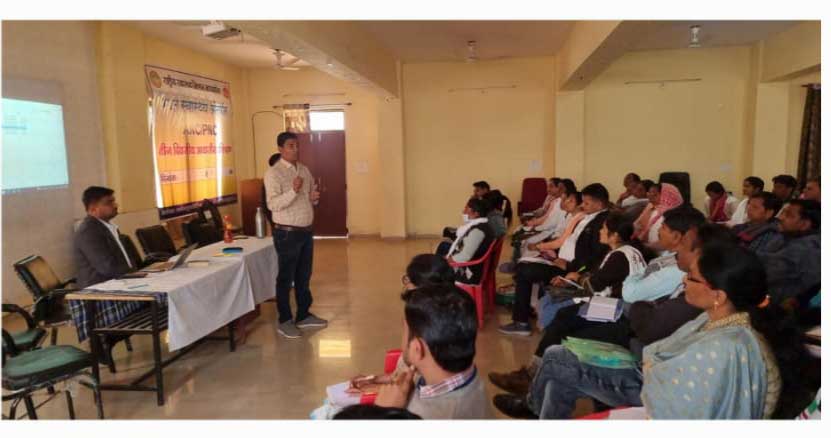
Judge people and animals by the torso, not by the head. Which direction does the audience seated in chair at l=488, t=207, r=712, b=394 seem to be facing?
to the viewer's left

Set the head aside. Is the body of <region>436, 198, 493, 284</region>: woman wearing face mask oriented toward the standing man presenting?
yes

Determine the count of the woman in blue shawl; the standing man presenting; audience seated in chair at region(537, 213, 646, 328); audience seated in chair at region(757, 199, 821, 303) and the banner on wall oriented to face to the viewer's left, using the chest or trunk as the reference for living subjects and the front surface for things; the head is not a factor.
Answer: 3

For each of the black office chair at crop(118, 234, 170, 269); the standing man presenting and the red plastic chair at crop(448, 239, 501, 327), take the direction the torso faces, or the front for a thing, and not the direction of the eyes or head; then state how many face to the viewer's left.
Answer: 1

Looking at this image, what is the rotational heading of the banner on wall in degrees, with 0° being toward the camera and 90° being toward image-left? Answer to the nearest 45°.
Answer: approximately 315°

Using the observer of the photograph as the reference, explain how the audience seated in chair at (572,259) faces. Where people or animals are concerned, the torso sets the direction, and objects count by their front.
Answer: facing to the left of the viewer

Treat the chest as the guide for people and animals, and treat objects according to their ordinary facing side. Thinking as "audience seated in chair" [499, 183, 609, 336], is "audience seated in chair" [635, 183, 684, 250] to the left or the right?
on their right

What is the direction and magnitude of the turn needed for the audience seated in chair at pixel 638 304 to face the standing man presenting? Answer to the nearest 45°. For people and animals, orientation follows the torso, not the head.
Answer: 0° — they already face them

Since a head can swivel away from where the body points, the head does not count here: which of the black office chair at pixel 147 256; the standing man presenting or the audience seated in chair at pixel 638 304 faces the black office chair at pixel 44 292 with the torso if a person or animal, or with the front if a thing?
the audience seated in chair

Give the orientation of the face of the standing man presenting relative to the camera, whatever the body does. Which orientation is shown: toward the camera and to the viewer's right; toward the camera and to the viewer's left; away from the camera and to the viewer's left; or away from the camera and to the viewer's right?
toward the camera and to the viewer's right

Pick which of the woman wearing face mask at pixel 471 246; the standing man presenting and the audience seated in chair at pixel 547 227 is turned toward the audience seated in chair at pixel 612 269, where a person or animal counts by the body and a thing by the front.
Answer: the standing man presenting

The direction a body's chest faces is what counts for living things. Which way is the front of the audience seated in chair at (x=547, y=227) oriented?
to the viewer's left

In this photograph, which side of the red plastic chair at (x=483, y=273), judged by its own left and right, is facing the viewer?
left

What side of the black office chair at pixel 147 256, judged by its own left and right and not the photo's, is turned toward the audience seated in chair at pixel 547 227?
front

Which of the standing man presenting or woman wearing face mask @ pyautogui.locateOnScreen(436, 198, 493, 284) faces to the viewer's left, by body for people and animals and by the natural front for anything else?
the woman wearing face mask

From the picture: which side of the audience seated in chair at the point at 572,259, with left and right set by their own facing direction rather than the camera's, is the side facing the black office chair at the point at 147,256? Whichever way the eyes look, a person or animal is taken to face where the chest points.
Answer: front
